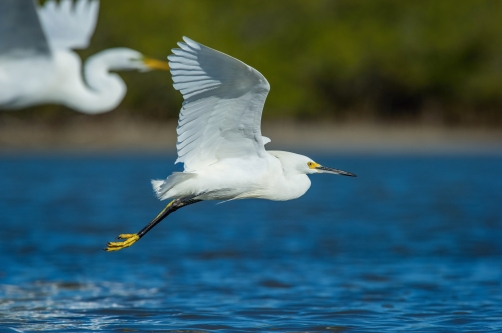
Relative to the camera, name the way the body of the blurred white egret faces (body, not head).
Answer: to the viewer's right

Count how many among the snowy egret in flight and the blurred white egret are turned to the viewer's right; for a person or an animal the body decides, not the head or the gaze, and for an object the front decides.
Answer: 2

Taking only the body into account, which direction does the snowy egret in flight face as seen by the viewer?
to the viewer's right

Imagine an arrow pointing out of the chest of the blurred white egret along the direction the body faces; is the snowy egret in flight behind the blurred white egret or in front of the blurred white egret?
in front

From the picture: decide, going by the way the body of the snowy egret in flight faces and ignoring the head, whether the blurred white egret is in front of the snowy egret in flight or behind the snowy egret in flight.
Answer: behind
